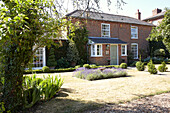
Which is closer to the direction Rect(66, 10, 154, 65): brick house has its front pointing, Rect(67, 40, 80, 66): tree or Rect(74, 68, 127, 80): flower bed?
the flower bed

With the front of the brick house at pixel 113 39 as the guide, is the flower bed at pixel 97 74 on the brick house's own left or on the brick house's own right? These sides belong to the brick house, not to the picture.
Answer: on the brick house's own right

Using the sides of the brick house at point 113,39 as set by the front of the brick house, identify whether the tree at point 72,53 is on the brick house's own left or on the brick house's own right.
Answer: on the brick house's own right

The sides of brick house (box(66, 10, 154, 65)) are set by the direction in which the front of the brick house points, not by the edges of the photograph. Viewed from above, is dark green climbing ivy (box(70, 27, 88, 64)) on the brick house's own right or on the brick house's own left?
on the brick house's own right

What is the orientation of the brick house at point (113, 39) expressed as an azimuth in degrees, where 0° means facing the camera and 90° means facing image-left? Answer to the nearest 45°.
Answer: approximately 315°

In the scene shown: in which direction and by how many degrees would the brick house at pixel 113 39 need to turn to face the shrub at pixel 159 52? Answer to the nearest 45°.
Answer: approximately 90° to its left

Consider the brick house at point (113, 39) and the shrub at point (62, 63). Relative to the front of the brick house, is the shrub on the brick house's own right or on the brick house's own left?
on the brick house's own right
